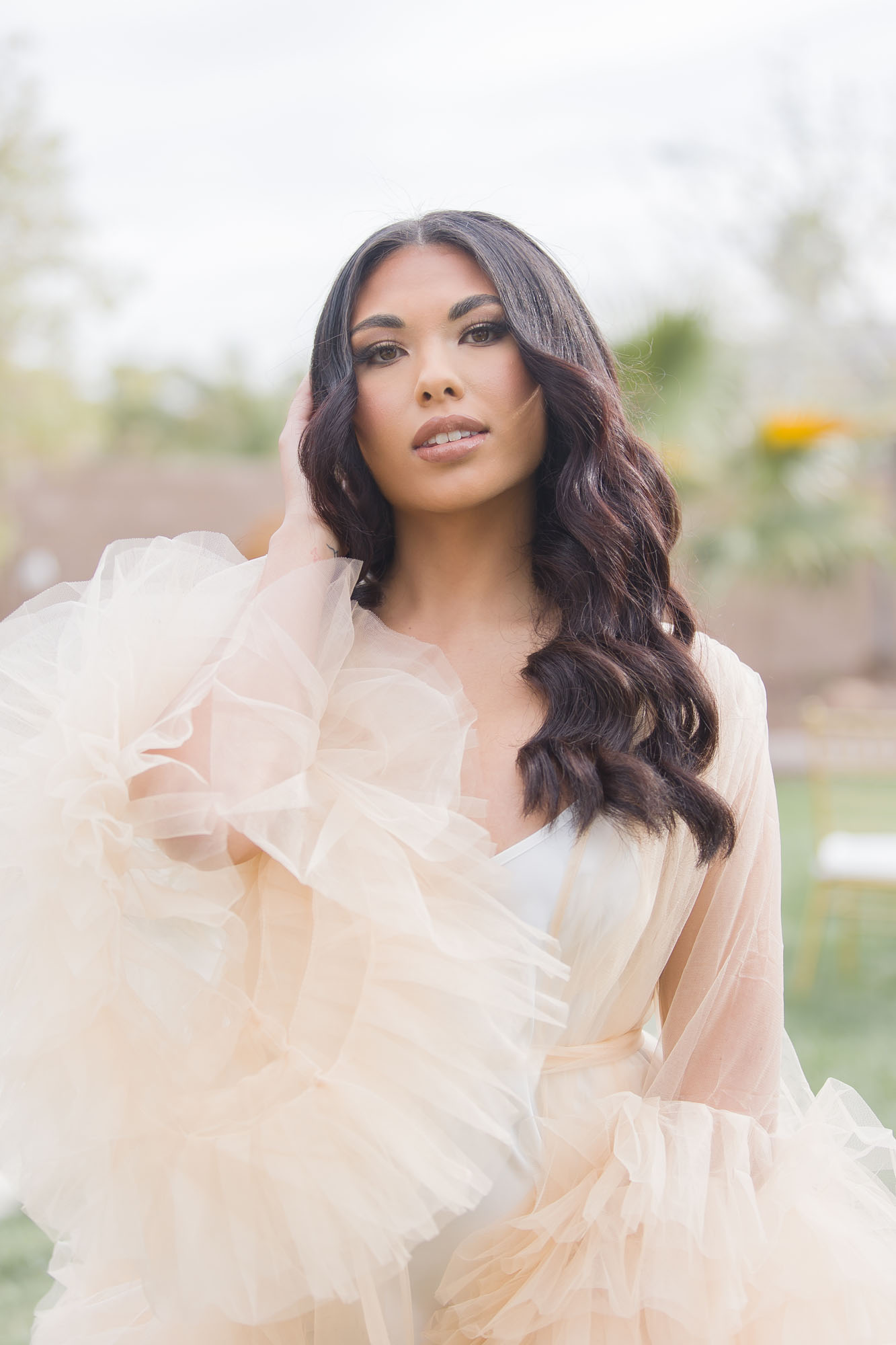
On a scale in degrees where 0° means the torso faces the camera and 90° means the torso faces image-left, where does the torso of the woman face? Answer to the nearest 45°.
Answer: approximately 0°
